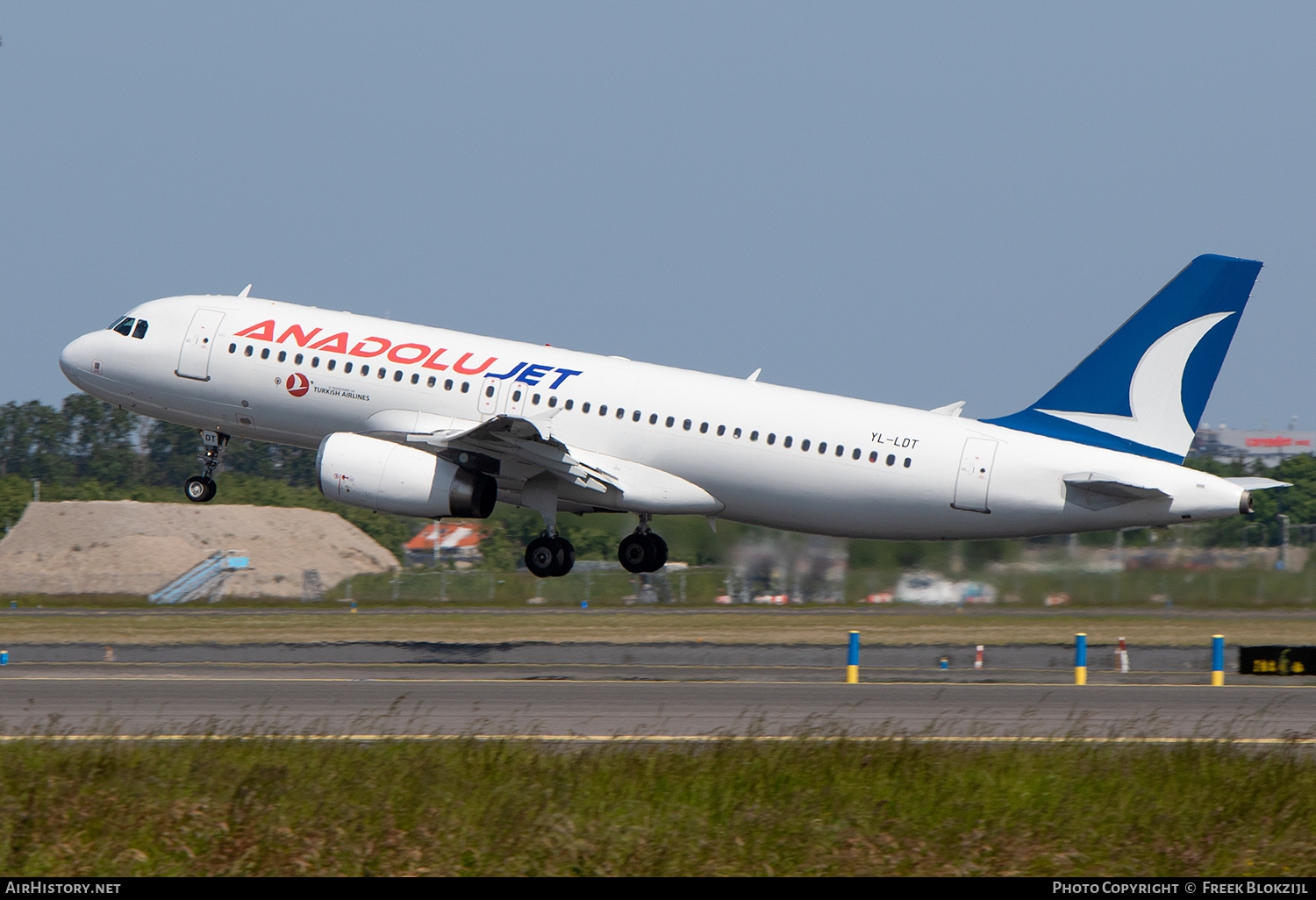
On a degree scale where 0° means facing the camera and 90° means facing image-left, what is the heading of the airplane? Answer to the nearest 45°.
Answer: approximately 90°
